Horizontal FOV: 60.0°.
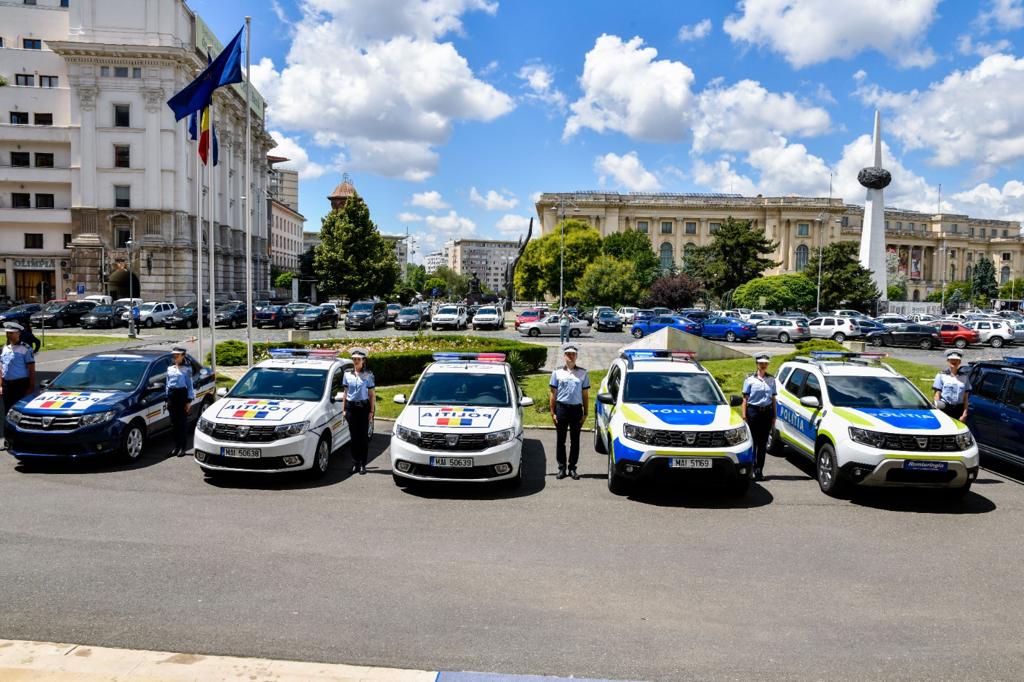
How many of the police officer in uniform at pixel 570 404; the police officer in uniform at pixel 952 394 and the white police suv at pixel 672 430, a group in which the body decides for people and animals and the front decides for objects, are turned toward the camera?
3

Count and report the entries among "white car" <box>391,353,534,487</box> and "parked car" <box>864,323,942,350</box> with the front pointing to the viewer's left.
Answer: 1

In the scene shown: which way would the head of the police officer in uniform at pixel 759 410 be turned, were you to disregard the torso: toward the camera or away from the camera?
toward the camera

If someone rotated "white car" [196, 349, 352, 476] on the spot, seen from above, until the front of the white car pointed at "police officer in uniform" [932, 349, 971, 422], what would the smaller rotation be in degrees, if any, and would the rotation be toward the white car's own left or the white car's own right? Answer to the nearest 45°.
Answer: approximately 135° to the white car's own left

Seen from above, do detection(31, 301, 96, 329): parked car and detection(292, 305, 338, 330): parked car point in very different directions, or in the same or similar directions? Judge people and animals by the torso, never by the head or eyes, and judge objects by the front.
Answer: same or similar directions

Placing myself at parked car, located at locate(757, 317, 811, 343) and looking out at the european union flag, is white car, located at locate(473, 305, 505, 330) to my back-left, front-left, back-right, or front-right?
front-right

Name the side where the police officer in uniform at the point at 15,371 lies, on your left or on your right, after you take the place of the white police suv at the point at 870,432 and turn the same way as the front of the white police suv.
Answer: on your right

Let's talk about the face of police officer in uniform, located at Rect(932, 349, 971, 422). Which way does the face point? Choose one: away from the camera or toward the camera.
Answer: toward the camera

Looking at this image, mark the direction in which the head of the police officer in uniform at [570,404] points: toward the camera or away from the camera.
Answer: toward the camera

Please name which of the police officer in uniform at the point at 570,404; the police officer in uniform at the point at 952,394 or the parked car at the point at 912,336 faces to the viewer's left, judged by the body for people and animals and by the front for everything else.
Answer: the parked car

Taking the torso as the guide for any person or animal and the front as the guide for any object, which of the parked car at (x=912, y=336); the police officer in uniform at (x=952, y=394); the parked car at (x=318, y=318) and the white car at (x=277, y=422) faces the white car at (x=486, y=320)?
the parked car at (x=912, y=336)

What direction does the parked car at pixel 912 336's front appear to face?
to the viewer's left

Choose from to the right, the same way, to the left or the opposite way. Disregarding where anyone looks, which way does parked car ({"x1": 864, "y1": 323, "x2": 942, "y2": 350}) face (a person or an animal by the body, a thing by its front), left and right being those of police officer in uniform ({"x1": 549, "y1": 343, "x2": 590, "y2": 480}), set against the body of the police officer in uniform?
to the right

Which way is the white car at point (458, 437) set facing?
toward the camera

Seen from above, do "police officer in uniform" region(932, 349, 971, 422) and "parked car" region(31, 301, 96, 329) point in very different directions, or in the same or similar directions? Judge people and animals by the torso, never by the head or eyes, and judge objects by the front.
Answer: same or similar directions

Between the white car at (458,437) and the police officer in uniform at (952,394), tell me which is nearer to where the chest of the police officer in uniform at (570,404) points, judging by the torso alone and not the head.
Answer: the white car

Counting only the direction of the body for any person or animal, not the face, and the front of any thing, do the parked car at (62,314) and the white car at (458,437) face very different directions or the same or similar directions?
same or similar directions

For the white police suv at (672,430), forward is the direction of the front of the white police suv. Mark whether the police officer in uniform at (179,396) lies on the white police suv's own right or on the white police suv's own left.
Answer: on the white police suv's own right
